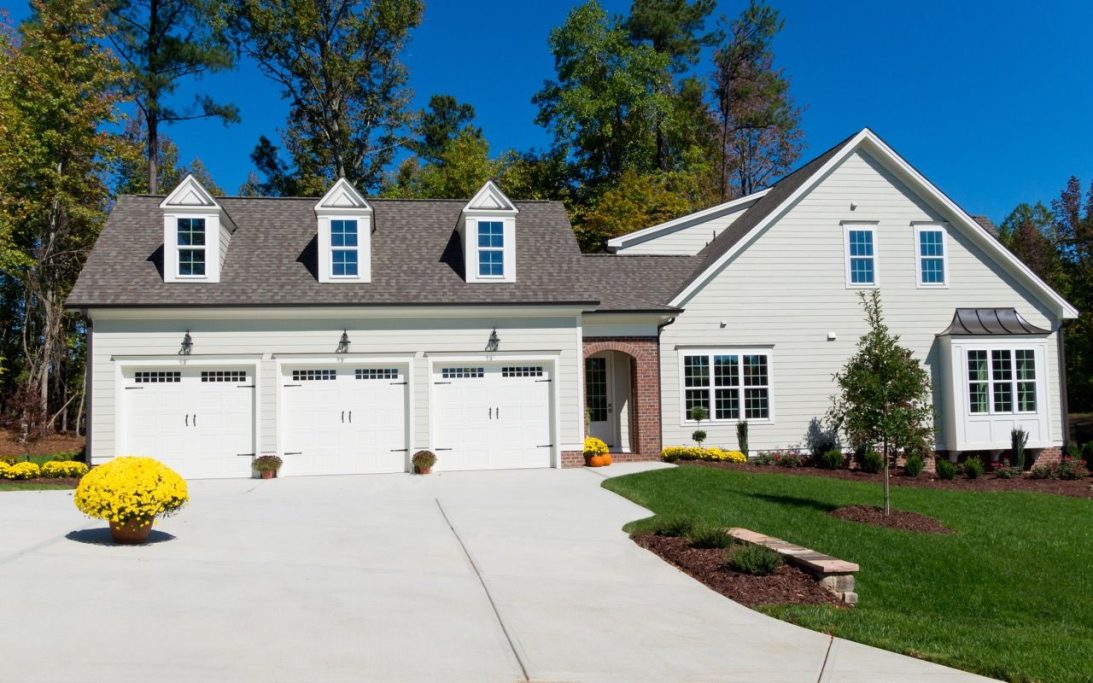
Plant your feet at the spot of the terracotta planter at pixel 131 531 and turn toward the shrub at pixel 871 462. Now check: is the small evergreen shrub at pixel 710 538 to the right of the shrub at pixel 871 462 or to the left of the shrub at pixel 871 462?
right

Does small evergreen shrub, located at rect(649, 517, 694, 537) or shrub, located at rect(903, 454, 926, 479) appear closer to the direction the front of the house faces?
the small evergreen shrub

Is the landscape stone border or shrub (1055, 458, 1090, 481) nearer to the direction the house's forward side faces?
the landscape stone border

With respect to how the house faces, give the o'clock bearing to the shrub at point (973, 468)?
The shrub is roughly at 9 o'clock from the house.

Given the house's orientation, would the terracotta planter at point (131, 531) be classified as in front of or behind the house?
in front

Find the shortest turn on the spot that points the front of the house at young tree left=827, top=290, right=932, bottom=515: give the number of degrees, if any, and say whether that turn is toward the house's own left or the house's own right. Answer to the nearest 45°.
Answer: approximately 45° to the house's own left

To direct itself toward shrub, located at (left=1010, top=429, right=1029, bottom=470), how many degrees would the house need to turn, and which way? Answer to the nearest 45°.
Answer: approximately 90° to its left

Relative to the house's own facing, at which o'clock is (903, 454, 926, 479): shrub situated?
The shrub is roughly at 9 o'clock from the house.

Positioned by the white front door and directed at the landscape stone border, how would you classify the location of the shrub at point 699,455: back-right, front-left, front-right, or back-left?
front-left

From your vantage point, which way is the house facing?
toward the camera

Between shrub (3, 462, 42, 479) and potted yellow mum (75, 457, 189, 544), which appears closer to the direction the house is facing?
the potted yellow mum

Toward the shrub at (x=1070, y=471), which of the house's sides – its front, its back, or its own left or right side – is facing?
left

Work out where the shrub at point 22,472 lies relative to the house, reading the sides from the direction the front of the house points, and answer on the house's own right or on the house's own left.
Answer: on the house's own right

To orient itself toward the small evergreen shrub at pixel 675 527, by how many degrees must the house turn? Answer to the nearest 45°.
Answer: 0° — it already faces it

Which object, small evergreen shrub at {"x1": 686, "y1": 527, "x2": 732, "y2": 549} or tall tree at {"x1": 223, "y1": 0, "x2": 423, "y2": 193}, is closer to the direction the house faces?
the small evergreen shrub

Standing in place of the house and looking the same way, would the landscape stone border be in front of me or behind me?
in front
